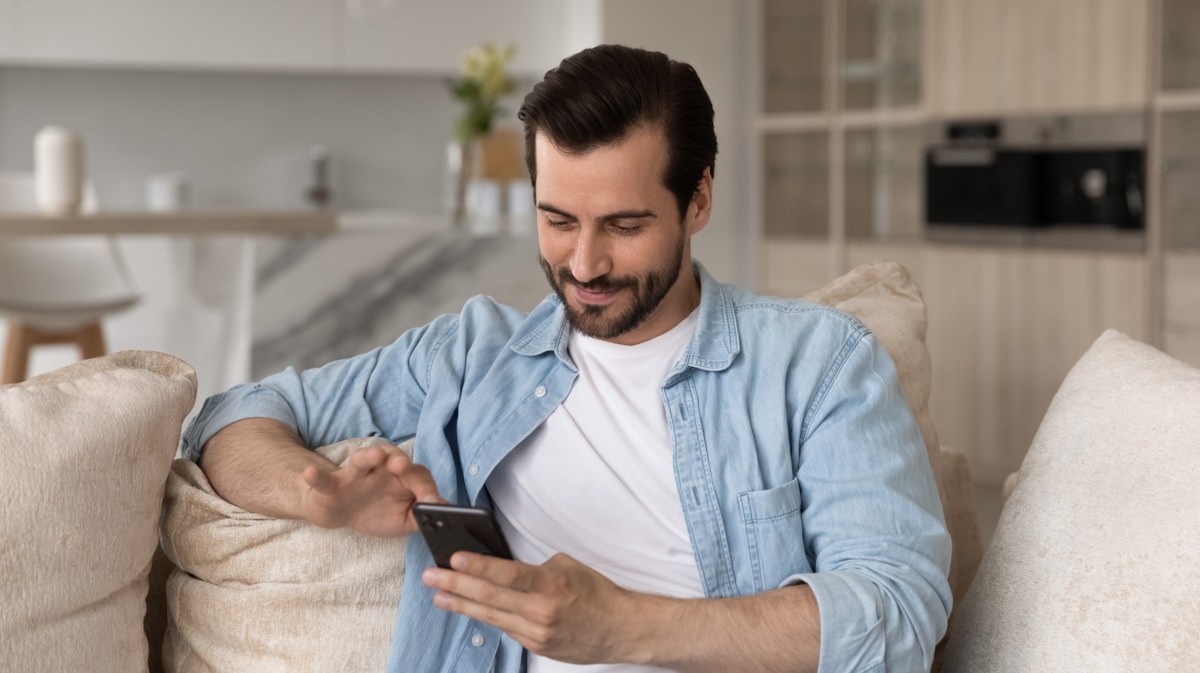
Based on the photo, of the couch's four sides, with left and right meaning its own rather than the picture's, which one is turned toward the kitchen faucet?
back

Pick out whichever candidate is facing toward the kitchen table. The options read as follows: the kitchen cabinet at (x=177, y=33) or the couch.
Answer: the kitchen cabinet

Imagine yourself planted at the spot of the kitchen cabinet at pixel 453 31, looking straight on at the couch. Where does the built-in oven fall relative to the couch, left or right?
left

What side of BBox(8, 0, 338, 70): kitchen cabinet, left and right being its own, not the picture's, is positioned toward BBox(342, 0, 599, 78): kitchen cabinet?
left

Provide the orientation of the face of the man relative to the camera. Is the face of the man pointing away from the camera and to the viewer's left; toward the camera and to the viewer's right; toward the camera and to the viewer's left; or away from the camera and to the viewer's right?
toward the camera and to the viewer's left
